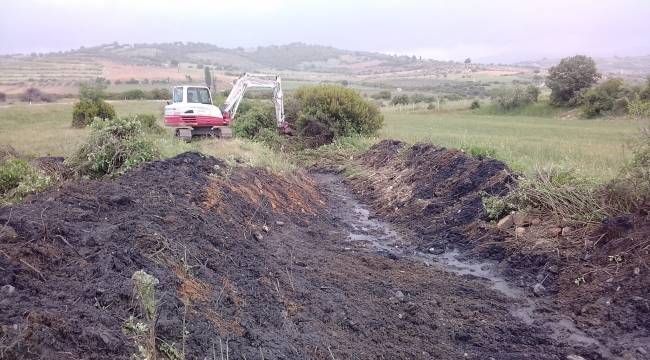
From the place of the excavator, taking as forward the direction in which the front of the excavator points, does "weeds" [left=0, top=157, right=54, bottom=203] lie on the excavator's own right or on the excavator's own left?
on the excavator's own right

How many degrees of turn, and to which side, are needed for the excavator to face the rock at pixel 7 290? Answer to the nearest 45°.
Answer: approximately 90° to its right

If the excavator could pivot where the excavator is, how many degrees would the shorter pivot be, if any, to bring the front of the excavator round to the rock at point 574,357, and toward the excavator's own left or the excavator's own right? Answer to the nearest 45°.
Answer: approximately 90° to the excavator's own right

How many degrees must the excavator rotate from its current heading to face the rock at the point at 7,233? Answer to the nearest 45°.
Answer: approximately 90° to its right

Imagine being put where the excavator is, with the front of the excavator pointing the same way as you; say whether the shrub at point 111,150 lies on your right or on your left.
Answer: on your right

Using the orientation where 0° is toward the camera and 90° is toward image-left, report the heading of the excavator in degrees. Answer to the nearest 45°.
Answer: approximately 270°

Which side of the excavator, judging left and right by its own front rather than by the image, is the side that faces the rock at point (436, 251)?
right
